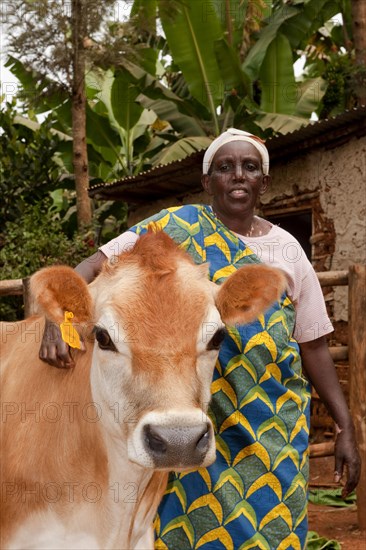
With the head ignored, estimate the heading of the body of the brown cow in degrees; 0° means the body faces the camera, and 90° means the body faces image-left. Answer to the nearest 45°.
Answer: approximately 315°

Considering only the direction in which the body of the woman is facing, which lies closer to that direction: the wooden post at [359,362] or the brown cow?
the brown cow

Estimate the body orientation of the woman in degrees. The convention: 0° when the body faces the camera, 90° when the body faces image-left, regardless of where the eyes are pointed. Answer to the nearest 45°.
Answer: approximately 0°

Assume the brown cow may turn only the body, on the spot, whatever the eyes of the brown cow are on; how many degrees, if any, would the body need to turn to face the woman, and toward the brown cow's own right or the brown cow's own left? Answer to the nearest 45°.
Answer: approximately 90° to the brown cow's own left

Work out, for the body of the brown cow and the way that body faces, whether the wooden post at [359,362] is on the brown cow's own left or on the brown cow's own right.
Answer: on the brown cow's own left

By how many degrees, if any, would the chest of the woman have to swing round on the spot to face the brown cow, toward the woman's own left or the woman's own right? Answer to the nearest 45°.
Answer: approximately 45° to the woman's own right
